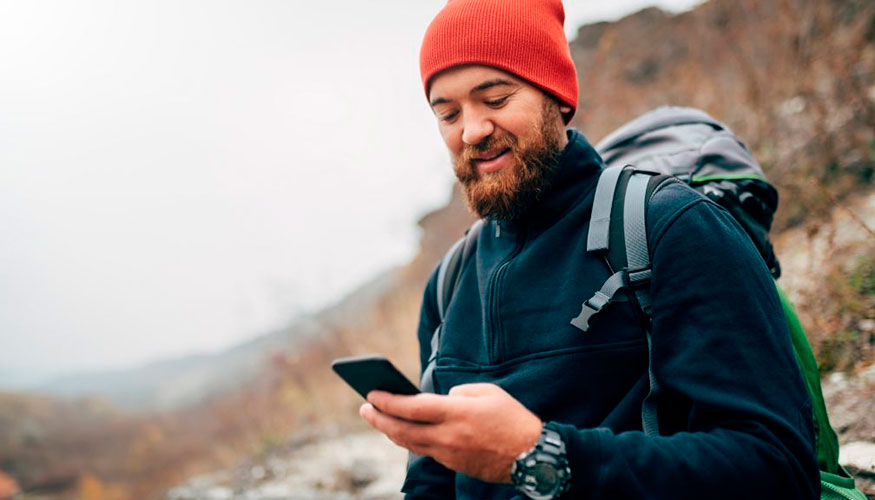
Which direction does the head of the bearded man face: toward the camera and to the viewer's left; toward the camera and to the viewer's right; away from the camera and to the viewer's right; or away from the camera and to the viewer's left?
toward the camera and to the viewer's left

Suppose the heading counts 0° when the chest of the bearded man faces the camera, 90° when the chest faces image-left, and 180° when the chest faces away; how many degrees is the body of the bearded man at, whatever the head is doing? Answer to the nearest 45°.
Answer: approximately 45°

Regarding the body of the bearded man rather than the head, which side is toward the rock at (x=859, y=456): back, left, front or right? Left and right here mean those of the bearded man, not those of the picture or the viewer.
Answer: back
